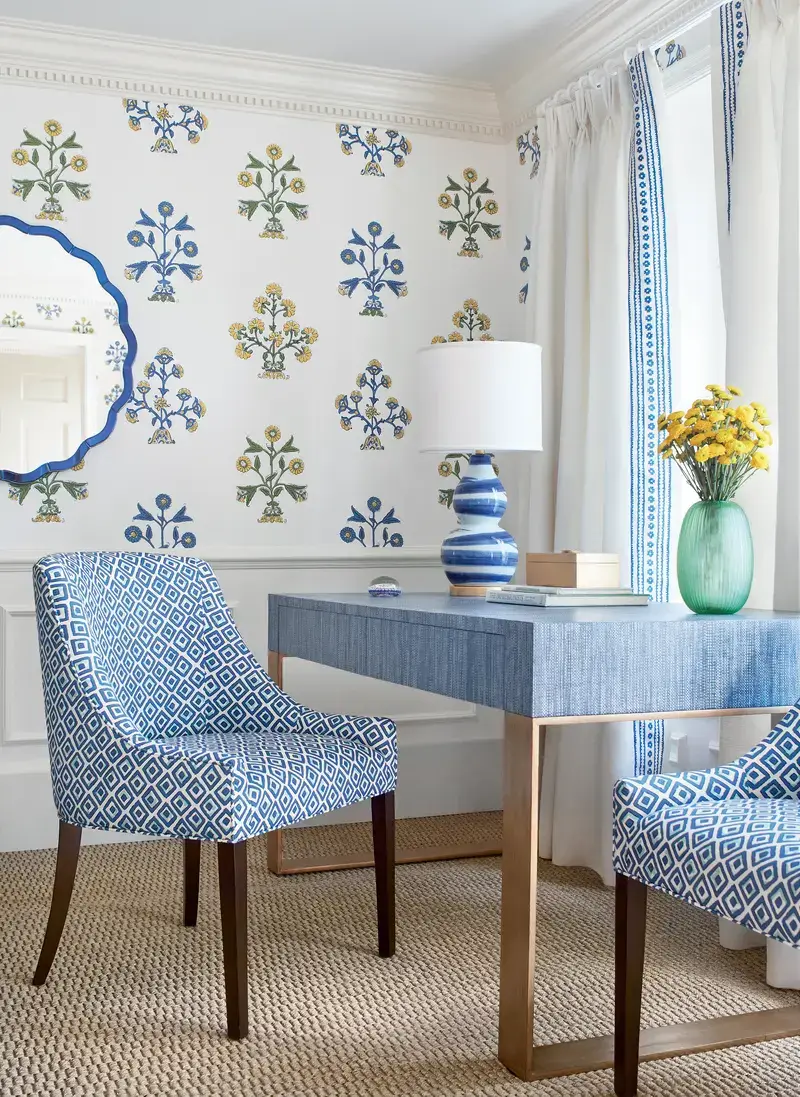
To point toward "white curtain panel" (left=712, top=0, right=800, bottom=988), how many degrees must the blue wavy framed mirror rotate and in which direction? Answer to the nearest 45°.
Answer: approximately 45° to its left

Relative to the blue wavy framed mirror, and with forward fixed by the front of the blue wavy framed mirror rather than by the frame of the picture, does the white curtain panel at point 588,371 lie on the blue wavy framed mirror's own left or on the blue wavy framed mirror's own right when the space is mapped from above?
on the blue wavy framed mirror's own left

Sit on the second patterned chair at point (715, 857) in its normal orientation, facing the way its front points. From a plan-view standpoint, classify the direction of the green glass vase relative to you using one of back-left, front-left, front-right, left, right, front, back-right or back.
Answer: back-right

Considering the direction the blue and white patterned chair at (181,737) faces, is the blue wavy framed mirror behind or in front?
behind

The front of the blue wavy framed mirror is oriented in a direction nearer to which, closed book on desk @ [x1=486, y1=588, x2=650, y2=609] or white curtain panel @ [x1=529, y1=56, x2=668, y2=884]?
the closed book on desk

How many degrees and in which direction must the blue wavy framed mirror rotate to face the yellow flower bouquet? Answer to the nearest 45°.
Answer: approximately 45° to its left

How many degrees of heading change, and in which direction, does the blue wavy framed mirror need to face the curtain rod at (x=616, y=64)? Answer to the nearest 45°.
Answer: approximately 45° to its left

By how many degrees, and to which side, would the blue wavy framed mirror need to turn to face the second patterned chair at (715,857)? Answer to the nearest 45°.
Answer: approximately 45° to its left

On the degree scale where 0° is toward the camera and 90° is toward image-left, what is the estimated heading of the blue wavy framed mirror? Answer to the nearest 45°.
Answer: approximately 0°
